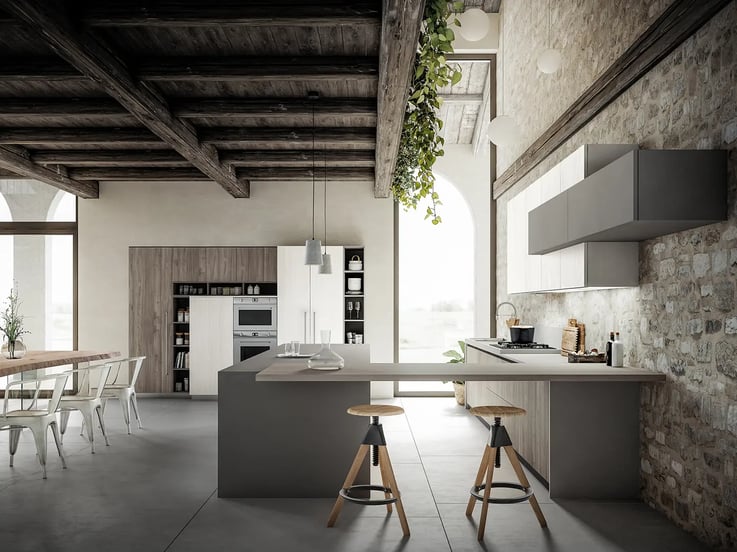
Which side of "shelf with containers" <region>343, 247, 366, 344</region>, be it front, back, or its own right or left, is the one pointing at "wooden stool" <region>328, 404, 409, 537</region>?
front

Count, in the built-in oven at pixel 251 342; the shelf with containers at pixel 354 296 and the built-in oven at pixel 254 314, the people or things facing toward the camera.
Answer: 3

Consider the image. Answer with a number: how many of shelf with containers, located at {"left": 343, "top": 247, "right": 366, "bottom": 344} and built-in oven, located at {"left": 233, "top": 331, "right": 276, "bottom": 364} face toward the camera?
2

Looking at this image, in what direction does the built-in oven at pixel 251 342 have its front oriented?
toward the camera

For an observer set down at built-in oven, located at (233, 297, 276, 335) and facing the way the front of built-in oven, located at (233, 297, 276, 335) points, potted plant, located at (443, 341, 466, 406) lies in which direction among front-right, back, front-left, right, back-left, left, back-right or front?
left

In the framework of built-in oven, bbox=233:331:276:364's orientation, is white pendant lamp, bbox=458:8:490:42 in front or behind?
in front

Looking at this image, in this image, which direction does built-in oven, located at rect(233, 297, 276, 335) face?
toward the camera

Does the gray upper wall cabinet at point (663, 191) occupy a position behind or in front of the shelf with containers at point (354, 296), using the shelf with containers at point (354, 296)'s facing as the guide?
in front

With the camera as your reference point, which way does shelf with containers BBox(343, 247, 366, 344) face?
facing the viewer

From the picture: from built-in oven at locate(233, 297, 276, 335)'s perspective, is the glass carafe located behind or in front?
in front

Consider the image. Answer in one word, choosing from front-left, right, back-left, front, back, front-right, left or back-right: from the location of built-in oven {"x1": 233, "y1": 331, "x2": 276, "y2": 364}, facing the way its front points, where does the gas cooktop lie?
front-left

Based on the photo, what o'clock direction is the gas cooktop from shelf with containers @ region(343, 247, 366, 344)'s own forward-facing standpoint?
The gas cooktop is roughly at 11 o'clock from the shelf with containers.
